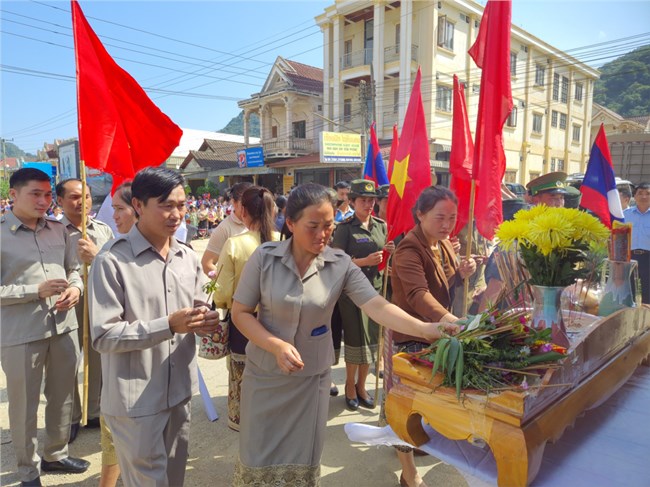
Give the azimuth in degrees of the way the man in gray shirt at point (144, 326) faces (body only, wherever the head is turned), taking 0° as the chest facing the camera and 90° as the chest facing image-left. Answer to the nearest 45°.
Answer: approximately 315°

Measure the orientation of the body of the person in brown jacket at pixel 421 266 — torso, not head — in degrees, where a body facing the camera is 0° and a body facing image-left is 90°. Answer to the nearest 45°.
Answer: approximately 315°

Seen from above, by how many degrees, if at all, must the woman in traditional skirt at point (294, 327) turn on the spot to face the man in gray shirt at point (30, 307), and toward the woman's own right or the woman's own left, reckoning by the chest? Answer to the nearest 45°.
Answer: approximately 135° to the woman's own right

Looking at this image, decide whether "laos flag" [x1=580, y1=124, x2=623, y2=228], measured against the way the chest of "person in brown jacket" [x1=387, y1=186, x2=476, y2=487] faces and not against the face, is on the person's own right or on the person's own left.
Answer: on the person's own left

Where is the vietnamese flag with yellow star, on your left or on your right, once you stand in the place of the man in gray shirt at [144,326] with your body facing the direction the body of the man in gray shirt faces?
on your left

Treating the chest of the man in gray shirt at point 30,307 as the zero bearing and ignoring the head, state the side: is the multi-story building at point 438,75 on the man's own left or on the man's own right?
on the man's own left

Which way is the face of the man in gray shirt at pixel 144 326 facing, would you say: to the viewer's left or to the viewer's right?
to the viewer's right
